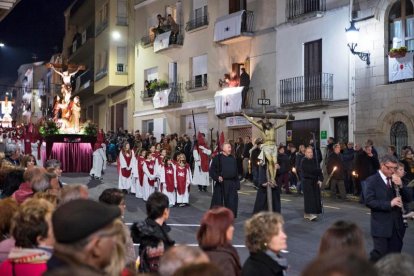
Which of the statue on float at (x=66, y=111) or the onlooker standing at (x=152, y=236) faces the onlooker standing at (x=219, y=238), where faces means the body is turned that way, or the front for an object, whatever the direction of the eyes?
the statue on float

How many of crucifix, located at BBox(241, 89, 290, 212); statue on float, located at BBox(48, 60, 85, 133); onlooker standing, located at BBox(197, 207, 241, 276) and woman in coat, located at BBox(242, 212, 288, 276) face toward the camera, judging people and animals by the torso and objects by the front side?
2
